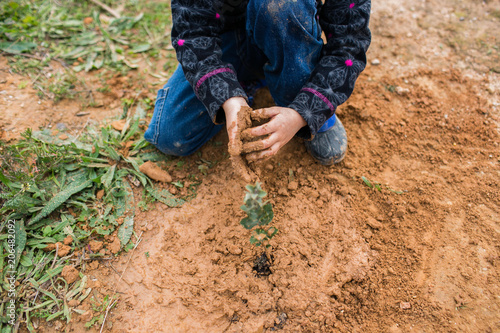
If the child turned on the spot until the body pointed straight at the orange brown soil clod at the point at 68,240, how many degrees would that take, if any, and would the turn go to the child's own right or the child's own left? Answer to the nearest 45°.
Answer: approximately 45° to the child's own right

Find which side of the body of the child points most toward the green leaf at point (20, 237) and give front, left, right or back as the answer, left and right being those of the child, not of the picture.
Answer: right

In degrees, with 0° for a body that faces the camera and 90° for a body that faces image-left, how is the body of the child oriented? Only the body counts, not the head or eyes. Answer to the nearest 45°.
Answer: approximately 0°

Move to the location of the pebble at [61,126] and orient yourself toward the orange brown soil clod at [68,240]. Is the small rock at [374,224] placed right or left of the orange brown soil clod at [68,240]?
left

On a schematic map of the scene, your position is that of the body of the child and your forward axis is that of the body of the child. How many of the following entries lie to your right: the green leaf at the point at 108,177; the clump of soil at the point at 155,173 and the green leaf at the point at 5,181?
3

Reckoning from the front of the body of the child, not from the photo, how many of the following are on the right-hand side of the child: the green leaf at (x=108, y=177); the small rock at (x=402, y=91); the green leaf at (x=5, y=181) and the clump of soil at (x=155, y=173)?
3

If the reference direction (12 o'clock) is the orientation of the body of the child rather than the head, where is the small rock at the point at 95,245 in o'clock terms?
The small rock is roughly at 2 o'clock from the child.

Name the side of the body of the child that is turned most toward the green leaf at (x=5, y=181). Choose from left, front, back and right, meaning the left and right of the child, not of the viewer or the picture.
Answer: right

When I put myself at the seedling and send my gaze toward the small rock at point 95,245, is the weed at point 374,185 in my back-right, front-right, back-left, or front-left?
back-right

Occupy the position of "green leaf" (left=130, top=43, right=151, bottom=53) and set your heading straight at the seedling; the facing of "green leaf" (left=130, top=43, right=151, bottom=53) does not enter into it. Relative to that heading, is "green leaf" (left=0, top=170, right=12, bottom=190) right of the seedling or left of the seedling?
right
